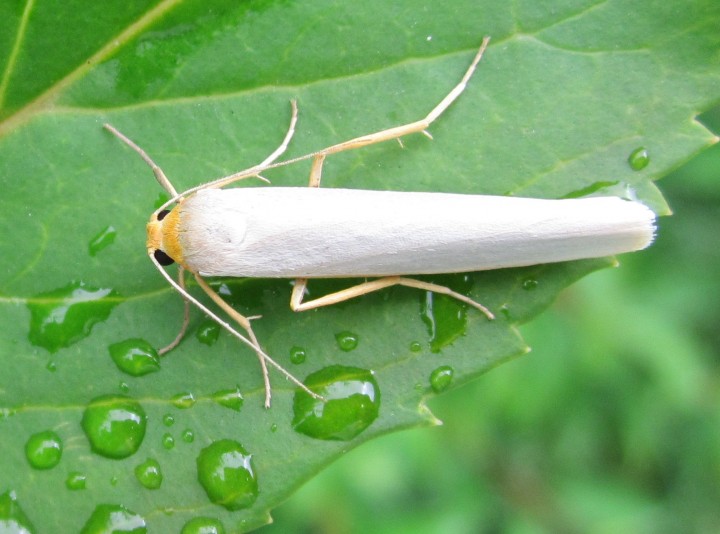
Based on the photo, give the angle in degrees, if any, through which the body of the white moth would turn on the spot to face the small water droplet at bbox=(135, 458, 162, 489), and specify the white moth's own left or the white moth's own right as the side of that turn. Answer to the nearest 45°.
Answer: approximately 45° to the white moth's own left

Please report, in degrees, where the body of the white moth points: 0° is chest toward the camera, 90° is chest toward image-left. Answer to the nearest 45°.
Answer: approximately 90°

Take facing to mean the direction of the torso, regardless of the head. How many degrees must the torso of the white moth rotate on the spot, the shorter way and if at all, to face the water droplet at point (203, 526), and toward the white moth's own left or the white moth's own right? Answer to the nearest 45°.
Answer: approximately 45° to the white moth's own left

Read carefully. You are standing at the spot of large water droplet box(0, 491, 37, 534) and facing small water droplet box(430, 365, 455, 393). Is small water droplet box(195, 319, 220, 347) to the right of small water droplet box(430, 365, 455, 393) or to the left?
left
